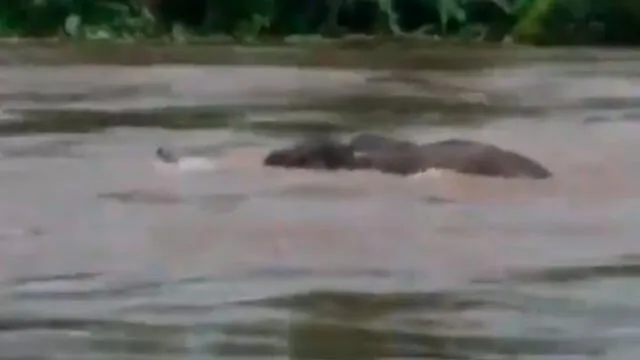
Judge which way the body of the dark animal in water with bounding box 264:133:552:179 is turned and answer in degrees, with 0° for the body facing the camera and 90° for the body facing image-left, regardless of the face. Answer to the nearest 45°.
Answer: approximately 90°
